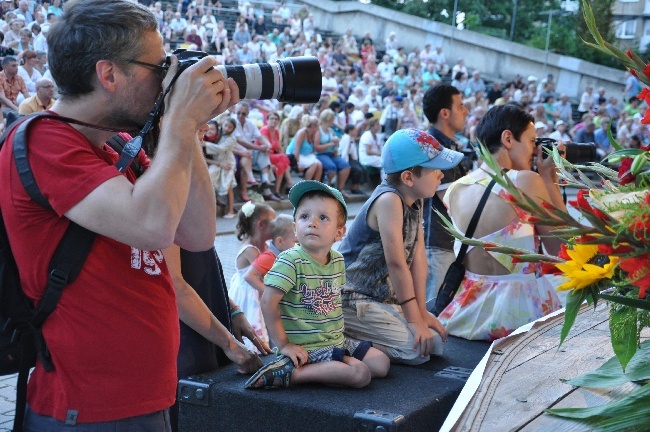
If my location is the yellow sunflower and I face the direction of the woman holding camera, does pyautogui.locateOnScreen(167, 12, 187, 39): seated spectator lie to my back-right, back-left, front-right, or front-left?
front-left

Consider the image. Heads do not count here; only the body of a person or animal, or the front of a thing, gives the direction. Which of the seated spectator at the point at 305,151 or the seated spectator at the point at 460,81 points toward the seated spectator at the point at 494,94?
the seated spectator at the point at 460,81

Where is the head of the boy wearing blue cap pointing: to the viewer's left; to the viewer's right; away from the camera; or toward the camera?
to the viewer's right

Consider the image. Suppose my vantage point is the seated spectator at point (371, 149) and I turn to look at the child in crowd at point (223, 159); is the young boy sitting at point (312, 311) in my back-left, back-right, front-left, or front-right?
front-left

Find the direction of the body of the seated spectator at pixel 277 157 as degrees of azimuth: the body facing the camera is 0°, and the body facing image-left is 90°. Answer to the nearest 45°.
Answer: approximately 315°

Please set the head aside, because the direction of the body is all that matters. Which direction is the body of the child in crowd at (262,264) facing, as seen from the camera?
to the viewer's right

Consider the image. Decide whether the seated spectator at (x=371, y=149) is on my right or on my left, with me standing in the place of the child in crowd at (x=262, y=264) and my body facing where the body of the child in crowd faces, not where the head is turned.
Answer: on my left

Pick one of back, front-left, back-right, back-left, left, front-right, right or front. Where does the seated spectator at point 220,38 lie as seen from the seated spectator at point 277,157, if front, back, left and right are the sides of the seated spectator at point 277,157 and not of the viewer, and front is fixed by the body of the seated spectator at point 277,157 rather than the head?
back-left

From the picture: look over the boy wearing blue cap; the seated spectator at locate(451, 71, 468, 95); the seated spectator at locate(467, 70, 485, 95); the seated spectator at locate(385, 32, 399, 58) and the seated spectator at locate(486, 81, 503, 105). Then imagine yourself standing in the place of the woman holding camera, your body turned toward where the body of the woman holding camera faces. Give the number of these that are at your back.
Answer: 1

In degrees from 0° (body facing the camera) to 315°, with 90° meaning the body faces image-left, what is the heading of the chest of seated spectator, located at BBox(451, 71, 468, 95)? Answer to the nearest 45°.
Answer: approximately 315°

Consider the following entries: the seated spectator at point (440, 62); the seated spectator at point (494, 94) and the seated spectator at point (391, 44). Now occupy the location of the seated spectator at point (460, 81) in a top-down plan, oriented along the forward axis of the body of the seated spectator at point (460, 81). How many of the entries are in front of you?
1

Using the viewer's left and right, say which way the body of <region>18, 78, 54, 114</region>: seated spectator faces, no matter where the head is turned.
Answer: facing the viewer and to the right of the viewer

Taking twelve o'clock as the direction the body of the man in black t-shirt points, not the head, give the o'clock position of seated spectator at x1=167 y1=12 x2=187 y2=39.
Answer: The seated spectator is roughly at 8 o'clock from the man in black t-shirt.

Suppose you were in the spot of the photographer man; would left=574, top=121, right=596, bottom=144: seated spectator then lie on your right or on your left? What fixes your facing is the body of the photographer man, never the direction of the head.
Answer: on your left

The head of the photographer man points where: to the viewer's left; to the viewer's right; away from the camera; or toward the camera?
to the viewer's right

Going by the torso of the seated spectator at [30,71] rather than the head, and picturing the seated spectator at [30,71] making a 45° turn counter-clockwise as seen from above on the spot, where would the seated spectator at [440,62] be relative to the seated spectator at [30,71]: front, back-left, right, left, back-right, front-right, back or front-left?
front-left
